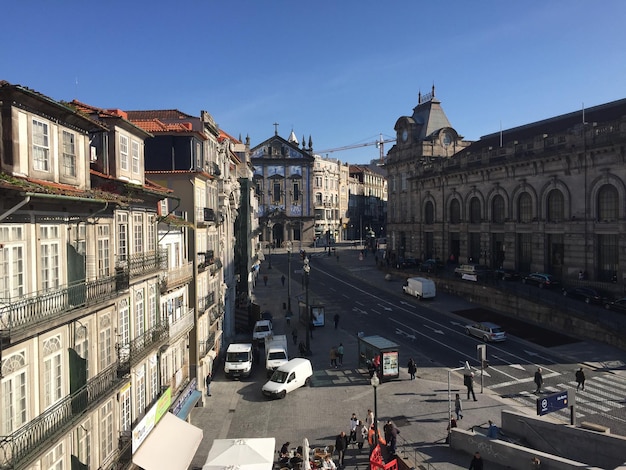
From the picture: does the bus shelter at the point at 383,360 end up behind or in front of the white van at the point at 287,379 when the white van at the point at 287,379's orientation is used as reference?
behind

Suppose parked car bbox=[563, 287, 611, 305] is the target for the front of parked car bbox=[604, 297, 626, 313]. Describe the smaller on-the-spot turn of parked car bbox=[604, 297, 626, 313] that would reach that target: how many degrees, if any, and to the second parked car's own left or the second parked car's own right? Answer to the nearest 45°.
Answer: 0° — it already faces it

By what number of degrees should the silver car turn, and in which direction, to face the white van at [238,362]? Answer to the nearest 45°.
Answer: approximately 90° to its left

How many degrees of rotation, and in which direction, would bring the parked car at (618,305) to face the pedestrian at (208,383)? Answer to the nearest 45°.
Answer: approximately 90° to its left

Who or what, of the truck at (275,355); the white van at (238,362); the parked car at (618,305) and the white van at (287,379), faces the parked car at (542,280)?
the parked car at (618,305)

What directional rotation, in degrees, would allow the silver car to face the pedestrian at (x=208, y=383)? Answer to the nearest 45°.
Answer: approximately 90° to its left

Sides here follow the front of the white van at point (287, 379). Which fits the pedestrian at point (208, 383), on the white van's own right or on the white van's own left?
on the white van's own right

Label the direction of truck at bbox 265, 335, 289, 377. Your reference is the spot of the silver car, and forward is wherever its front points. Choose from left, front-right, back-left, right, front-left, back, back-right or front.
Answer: left

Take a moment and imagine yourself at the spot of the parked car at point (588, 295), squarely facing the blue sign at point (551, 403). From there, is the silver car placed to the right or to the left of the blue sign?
right

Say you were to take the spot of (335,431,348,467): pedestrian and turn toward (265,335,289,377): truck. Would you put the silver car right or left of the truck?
right

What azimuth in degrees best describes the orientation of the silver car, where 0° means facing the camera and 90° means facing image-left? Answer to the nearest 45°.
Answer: approximately 135°

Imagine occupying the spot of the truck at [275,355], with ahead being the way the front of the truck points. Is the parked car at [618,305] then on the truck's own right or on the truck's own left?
on the truck's own left
